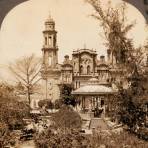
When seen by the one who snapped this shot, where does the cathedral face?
facing the viewer

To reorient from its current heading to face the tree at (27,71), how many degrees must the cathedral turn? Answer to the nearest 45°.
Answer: approximately 45° to its right

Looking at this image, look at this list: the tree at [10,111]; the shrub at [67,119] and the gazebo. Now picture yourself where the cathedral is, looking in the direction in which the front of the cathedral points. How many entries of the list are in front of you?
3

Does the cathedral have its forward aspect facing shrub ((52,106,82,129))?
yes

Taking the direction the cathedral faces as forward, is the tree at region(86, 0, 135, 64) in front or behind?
in front

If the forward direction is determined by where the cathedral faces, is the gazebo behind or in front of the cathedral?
in front

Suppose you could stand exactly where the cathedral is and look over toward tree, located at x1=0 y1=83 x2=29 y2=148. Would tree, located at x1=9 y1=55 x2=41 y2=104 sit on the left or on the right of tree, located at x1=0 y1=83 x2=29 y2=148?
right

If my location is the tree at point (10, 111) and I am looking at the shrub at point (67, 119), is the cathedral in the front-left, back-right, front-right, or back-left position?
front-left

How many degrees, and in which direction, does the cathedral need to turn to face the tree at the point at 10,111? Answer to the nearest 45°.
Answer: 0° — it already faces it
